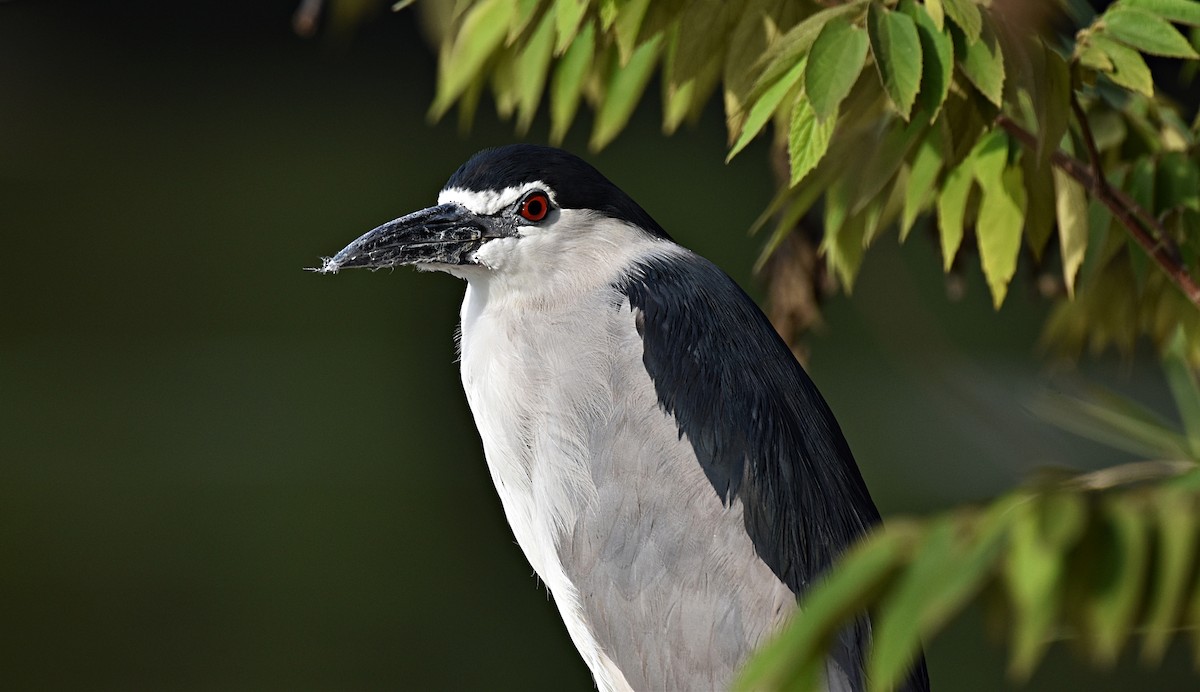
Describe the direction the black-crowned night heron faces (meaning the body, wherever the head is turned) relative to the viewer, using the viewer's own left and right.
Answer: facing to the left of the viewer
